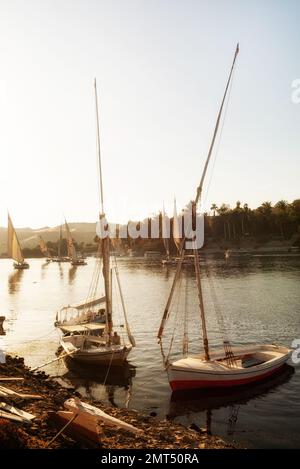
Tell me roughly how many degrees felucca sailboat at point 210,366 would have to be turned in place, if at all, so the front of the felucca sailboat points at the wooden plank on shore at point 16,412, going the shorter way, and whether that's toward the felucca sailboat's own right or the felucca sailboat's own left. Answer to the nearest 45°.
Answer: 0° — it already faces it

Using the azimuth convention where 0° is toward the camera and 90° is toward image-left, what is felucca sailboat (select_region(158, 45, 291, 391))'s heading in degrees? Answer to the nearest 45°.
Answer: approximately 45°

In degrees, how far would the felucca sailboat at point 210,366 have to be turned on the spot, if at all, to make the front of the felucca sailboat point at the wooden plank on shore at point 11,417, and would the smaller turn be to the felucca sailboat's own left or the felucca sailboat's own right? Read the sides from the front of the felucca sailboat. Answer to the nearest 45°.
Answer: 0° — it already faces it
